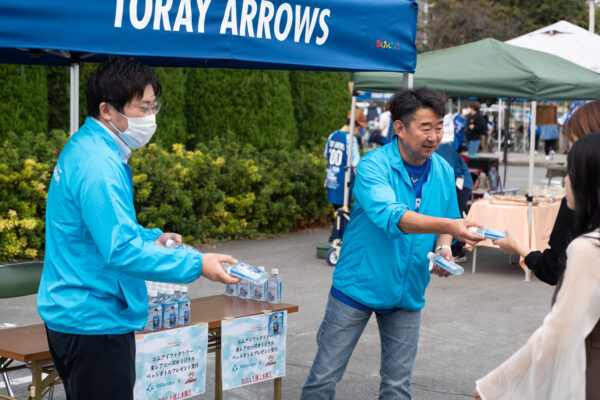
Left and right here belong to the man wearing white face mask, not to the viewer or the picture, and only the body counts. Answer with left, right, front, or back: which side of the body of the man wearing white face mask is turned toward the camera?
right

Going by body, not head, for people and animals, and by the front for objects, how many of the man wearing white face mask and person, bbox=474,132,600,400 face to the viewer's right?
1

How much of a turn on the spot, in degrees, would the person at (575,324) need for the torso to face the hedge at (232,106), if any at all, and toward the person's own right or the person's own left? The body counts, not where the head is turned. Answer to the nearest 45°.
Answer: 0° — they already face it

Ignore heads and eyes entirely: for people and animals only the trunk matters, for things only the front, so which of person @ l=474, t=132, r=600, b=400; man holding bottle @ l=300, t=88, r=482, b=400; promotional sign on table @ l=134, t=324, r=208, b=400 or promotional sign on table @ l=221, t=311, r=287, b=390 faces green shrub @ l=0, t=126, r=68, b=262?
the person

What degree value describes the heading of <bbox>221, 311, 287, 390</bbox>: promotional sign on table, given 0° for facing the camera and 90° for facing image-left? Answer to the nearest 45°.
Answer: approximately 315°

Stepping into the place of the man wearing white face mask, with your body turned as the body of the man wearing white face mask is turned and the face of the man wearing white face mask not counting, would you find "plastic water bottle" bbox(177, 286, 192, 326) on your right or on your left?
on your left

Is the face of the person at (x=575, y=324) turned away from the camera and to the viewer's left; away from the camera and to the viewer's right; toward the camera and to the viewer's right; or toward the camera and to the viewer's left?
away from the camera and to the viewer's left

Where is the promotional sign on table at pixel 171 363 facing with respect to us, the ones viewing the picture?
facing the viewer and to the right of the viewer

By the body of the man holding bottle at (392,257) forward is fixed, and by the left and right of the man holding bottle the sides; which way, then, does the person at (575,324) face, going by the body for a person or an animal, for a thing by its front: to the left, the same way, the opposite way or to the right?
the opposite way

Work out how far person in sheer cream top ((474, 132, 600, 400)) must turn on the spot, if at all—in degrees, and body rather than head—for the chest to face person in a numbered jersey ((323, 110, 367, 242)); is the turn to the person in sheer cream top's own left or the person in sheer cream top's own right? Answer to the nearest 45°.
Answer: approximately 45° to the person in sheer cream top's own right

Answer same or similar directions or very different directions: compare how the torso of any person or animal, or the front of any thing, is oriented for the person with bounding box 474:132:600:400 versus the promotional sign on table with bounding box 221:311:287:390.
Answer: very different directions
